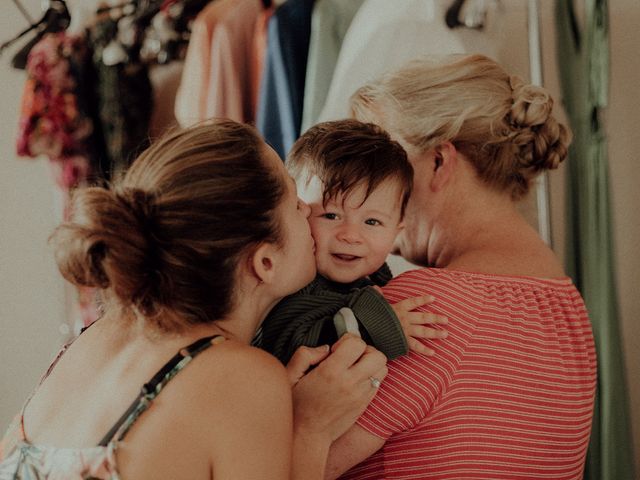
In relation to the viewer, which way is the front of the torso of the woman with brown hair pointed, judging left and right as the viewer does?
facing away from the viewer and to the right of the viewer

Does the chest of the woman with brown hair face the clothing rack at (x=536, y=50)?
yes

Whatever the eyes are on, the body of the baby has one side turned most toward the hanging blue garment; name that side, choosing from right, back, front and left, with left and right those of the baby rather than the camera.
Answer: back

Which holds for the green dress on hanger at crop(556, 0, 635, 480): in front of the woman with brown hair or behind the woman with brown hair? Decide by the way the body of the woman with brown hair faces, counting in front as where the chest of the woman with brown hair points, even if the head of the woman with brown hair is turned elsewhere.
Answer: in front

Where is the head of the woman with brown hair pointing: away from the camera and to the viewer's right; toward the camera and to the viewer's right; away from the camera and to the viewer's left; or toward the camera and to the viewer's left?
away from the camera and to the viewer's right

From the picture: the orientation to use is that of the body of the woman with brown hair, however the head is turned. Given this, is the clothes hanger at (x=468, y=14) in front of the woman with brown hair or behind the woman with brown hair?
in front

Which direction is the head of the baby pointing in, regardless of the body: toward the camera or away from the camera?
toward the camera

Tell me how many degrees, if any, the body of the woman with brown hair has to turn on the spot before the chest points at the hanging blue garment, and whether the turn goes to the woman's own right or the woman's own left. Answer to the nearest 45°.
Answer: approximately 45° to the woman's own left

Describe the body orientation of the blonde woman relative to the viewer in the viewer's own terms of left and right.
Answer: facing away from the viewer and to the left of the viewer

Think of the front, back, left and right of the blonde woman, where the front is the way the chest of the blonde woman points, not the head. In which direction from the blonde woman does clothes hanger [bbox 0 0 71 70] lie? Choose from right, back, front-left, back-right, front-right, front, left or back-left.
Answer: front

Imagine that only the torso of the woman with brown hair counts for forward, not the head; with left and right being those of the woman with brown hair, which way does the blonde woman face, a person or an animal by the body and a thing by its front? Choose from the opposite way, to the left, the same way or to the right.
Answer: to the left

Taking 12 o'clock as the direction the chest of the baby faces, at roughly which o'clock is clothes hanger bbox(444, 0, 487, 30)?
The clothes hanger is roughly at 7 o'clock from the baby.

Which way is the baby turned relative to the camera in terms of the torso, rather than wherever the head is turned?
toward the camera

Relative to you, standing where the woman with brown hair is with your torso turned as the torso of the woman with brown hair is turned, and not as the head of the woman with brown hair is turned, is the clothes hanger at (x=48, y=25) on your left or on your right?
on your left

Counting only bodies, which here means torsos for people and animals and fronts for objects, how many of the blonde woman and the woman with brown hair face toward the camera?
0
